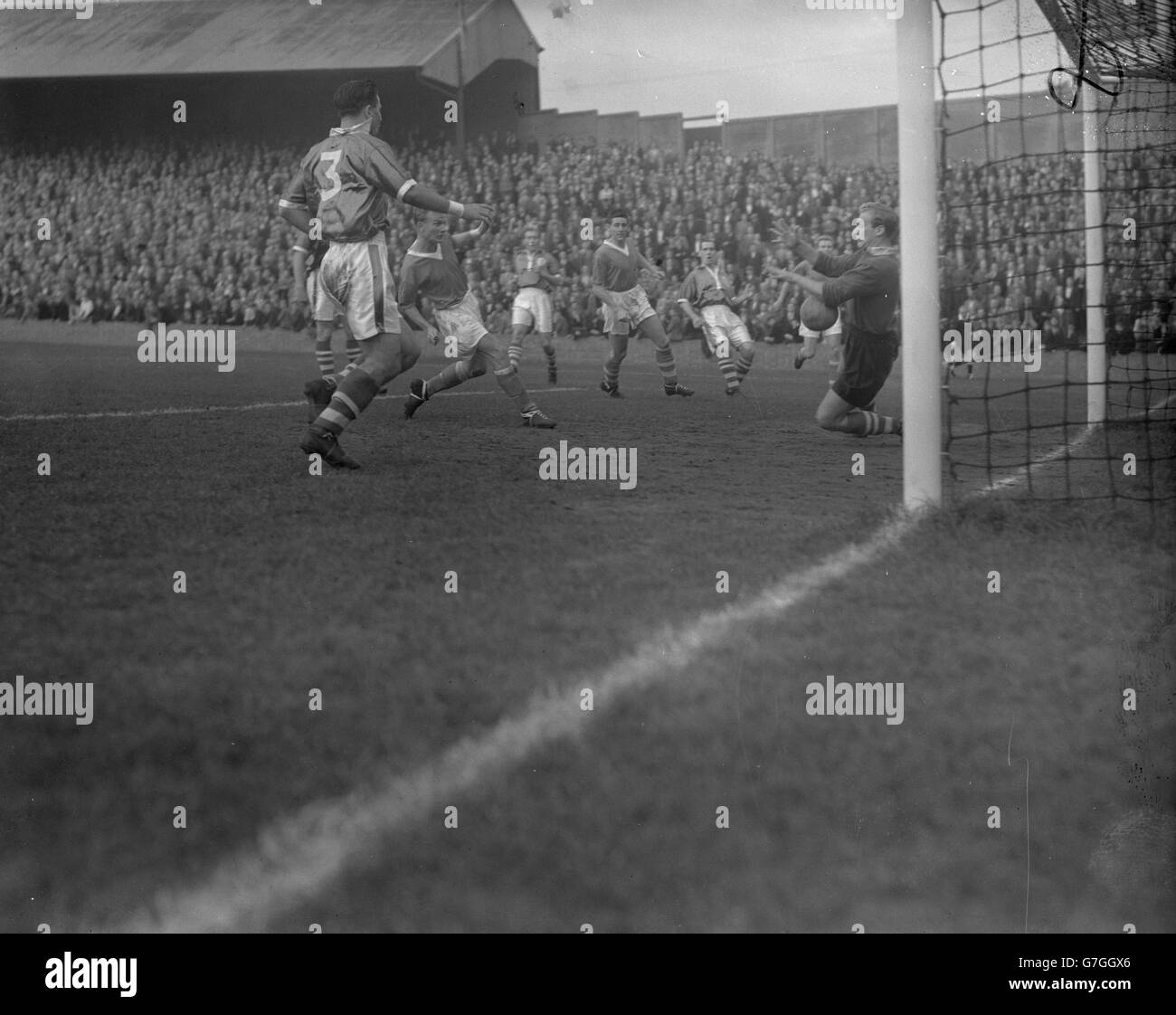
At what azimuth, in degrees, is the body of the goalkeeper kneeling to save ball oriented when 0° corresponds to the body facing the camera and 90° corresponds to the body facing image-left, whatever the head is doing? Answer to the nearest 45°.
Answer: approximately 90°

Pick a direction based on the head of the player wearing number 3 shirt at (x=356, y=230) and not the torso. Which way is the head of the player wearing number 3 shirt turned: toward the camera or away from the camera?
away from the camera

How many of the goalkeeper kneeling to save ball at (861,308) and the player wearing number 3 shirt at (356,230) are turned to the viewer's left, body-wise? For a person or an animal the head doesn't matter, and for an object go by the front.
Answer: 1

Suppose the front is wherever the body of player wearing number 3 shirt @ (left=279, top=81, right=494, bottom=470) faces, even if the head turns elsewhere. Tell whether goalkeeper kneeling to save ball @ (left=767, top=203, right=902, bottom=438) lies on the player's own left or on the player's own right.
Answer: on the player's own right

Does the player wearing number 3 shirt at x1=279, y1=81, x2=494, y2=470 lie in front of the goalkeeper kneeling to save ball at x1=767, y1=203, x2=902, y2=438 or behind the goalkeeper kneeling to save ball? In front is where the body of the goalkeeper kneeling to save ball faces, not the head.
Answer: in front

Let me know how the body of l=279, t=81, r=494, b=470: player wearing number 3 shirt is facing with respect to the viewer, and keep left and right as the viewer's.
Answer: facing away from the viewer and to the right of the viewer
